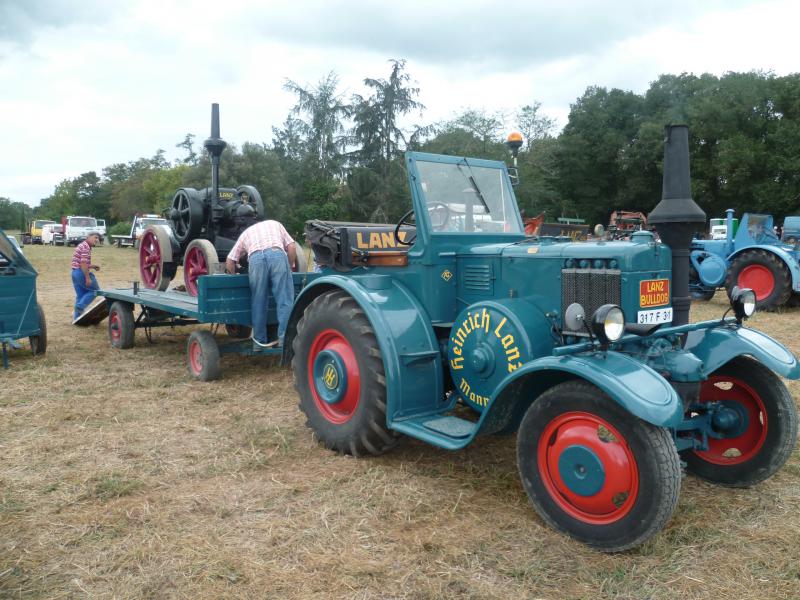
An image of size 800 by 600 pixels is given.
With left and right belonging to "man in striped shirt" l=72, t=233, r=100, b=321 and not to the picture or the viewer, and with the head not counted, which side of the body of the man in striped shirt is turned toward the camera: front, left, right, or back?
right

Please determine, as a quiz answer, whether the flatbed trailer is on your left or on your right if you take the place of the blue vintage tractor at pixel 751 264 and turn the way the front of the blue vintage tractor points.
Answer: on your left

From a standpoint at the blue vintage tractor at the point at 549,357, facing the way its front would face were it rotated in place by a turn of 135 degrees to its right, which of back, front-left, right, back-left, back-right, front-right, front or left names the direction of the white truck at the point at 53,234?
front-right

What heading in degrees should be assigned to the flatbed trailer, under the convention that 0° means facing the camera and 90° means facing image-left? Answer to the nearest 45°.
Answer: approximately 315°

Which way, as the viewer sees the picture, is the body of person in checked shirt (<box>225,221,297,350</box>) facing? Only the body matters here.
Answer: away from the camera

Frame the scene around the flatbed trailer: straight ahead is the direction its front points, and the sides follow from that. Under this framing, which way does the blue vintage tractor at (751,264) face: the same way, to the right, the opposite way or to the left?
the opposite way

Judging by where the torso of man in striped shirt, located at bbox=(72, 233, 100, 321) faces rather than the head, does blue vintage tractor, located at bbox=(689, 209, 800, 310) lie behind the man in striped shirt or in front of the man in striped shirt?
in front

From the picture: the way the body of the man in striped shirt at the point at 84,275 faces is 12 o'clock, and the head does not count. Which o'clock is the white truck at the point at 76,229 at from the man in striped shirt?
The white truck is roughly at 9 o'clock from the man in striped shirt.

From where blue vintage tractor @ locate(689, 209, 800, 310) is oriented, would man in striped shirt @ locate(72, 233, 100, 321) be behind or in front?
in front

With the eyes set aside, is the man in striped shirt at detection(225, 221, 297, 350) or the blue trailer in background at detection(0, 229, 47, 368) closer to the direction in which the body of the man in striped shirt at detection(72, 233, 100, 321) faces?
the man in striped shirt

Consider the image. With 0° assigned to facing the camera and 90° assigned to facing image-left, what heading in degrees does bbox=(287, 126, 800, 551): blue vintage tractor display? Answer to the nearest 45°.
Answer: approximately 315°

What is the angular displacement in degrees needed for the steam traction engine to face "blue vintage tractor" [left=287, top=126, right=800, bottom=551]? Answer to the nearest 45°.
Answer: approximately 45° to its right

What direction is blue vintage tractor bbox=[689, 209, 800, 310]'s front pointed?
to the viewer's left
